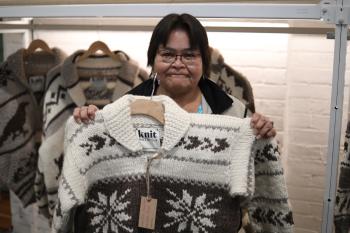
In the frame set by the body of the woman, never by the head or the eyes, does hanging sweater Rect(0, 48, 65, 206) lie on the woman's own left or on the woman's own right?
on the woman's own right

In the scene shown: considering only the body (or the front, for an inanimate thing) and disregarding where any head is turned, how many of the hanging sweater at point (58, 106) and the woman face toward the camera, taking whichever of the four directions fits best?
2

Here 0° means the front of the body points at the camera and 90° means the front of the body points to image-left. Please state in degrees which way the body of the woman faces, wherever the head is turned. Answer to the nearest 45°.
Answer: approximately 0°
